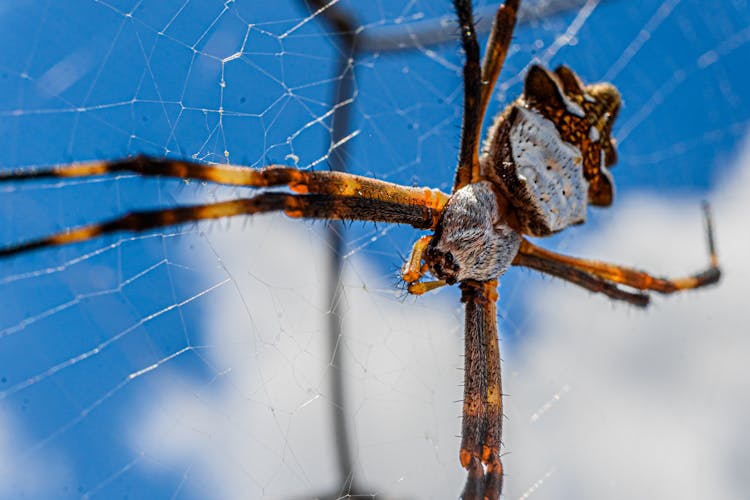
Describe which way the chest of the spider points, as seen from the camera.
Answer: to the viewer's left
